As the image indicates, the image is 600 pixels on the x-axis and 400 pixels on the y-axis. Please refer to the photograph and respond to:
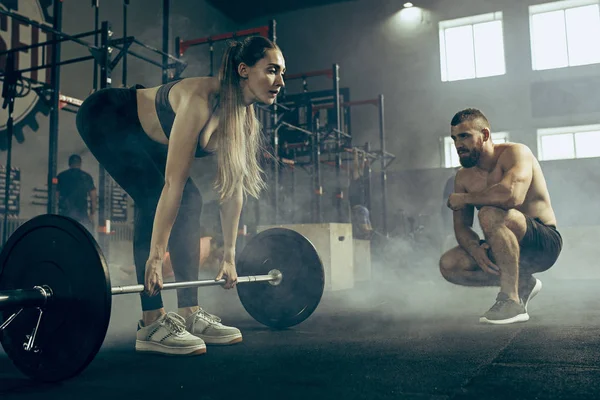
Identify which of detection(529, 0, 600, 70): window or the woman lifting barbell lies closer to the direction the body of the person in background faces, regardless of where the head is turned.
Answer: the window

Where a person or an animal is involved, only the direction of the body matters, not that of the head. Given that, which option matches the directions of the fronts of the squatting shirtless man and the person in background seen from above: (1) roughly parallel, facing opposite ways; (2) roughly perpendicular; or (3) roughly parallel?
roughly perpendicular

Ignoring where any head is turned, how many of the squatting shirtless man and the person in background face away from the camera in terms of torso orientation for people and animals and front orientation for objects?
1

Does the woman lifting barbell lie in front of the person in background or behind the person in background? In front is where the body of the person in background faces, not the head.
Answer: behind

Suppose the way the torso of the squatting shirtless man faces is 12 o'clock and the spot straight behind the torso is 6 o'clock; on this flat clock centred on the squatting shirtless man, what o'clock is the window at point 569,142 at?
The window is roughly at 5 o'clock from the squatting shirtless man.

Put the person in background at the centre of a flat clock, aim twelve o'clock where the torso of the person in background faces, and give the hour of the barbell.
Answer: The barbell is roughly at 6 o'clock from the person in background.

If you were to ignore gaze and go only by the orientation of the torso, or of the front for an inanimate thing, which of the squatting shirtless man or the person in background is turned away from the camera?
the person in background

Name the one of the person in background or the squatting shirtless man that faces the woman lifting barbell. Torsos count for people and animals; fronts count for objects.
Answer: the squatting shirtless man

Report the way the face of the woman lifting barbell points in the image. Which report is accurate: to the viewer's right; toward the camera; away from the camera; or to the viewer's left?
to the viewer's right

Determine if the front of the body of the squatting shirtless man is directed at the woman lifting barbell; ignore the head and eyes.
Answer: yes

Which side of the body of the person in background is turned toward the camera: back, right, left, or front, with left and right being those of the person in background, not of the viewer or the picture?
back

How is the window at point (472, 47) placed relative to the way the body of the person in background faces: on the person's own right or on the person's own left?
on the person's own right

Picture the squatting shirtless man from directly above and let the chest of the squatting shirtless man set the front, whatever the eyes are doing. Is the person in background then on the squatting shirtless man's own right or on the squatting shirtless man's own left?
on the squatting shirtless man's own right

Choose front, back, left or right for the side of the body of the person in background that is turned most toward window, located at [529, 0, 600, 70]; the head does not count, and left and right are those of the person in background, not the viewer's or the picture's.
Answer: right
